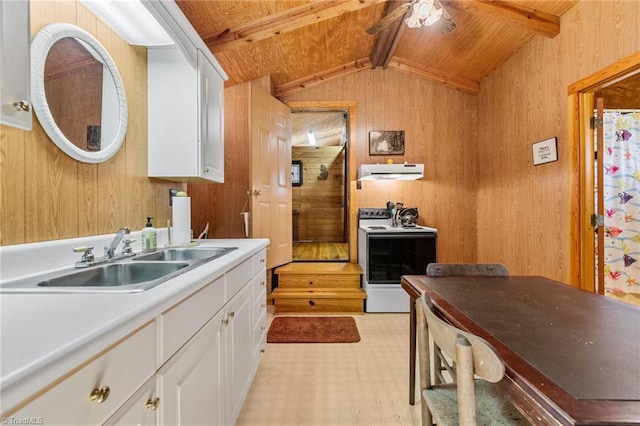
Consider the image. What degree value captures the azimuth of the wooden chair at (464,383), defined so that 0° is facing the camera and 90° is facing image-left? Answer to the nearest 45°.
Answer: approximately 225°

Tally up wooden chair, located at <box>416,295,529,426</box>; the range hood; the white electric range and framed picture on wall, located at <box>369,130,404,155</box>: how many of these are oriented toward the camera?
3

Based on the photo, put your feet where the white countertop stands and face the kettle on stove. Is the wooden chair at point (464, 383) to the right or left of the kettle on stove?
right

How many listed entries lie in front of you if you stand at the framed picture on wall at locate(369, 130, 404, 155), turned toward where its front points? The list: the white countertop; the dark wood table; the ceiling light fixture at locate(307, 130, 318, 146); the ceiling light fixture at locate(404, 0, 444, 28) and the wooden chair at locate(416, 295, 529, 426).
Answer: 4

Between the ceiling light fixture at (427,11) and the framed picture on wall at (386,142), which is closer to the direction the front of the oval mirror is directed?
the ceiling light fixture

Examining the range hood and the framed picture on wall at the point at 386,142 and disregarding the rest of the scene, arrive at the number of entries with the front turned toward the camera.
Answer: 2

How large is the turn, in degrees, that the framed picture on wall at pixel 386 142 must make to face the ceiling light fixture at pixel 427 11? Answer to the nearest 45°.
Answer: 0° — it already faces it
